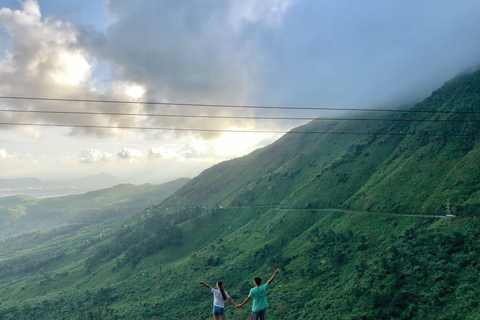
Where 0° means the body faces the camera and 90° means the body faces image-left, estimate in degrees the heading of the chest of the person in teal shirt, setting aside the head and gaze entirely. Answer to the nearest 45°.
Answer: approximately 180°
